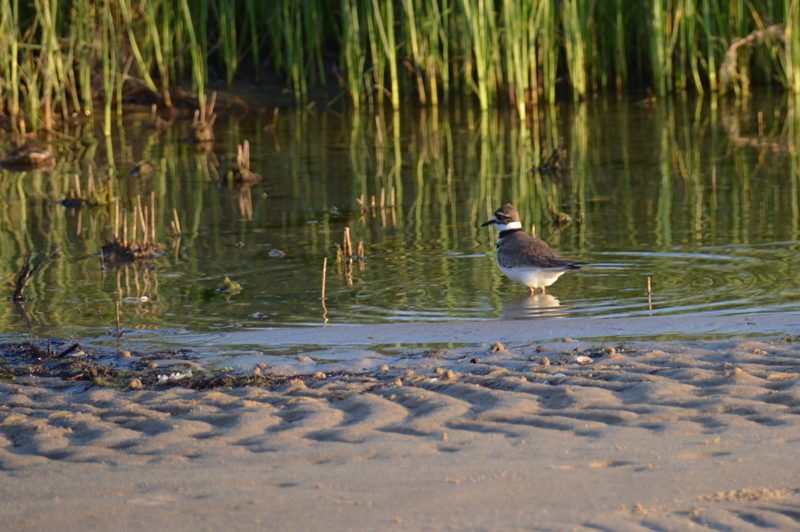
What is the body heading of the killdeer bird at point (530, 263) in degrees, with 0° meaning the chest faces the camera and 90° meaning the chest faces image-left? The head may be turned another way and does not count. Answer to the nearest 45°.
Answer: approximately 90°

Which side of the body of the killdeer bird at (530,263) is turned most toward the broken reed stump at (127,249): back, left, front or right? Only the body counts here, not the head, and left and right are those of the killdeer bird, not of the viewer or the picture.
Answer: front

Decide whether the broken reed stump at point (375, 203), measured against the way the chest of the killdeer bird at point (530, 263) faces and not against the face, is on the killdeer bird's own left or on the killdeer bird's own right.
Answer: on the killdeer bird's own right

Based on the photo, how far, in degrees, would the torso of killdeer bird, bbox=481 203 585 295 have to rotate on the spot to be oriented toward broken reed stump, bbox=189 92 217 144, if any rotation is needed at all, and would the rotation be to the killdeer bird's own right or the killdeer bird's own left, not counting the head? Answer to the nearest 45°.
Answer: approximately 45° to the killdeer bird's own right
